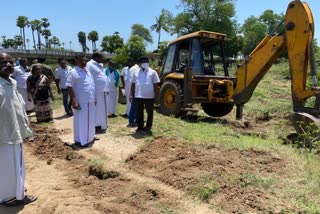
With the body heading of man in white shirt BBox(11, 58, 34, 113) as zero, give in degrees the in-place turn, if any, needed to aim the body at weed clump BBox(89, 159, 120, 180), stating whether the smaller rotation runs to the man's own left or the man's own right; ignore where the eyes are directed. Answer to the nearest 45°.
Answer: approximately 45° to the man's own right

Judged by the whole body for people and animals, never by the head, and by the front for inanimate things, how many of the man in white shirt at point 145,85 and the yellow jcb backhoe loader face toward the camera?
1

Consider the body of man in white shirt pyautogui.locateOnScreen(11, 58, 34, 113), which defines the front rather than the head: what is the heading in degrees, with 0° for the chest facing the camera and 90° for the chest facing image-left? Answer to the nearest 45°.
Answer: approximately 315°

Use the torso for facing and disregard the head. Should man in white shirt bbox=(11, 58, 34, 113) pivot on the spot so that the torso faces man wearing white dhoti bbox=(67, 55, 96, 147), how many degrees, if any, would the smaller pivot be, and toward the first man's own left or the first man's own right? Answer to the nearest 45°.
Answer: approximately 45° to the first man's own right

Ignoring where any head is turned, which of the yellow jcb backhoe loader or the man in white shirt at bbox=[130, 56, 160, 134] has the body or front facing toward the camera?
the man in white shirt

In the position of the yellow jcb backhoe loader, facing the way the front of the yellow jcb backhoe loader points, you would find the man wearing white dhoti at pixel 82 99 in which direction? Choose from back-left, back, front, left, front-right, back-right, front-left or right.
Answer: left

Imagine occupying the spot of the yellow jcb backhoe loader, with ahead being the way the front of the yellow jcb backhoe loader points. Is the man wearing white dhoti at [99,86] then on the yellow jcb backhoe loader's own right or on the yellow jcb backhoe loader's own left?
on the yellow jcb backhoe loader's own left

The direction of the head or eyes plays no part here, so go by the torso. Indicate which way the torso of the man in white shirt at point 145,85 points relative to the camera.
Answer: toward the camera
